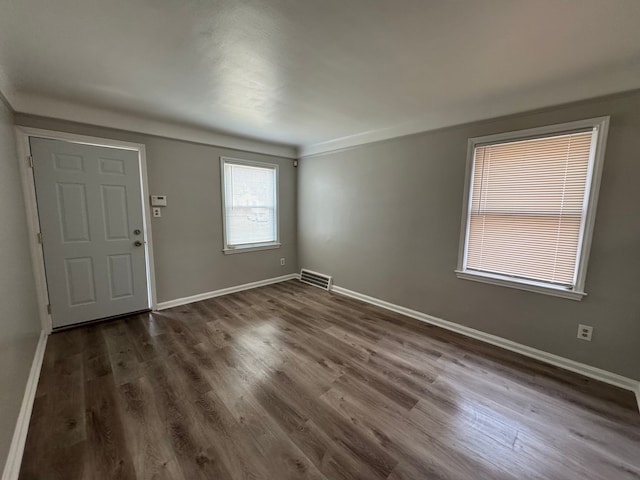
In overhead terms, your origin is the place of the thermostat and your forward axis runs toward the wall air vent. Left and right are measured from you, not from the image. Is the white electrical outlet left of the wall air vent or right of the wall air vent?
right

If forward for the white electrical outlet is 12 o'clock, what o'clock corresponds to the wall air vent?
The wall air vent is roughly at 3 o'clock from the white electrical outlet.

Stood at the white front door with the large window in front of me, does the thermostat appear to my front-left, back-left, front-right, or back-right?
front-left

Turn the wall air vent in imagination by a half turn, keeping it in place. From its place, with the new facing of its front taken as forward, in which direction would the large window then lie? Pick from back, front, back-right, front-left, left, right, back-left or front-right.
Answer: right

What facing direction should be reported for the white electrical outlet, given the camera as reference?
facing the viewer

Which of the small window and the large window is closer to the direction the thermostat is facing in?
the large window

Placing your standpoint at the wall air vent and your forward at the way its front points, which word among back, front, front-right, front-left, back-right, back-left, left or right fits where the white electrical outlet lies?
left

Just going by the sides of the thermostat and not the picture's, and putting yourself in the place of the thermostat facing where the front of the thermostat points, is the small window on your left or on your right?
on your left

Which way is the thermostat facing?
toward the camera

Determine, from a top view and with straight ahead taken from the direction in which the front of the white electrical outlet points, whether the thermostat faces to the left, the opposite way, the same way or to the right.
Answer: to the left

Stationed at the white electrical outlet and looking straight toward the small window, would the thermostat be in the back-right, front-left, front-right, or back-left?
front-left

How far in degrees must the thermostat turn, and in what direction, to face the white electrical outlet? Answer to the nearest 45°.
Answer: approximately 45° to its left

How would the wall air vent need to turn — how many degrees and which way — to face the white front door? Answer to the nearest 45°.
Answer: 0° — it already faces it

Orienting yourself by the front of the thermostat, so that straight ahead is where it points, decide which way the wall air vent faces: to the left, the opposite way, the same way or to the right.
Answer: to the right
